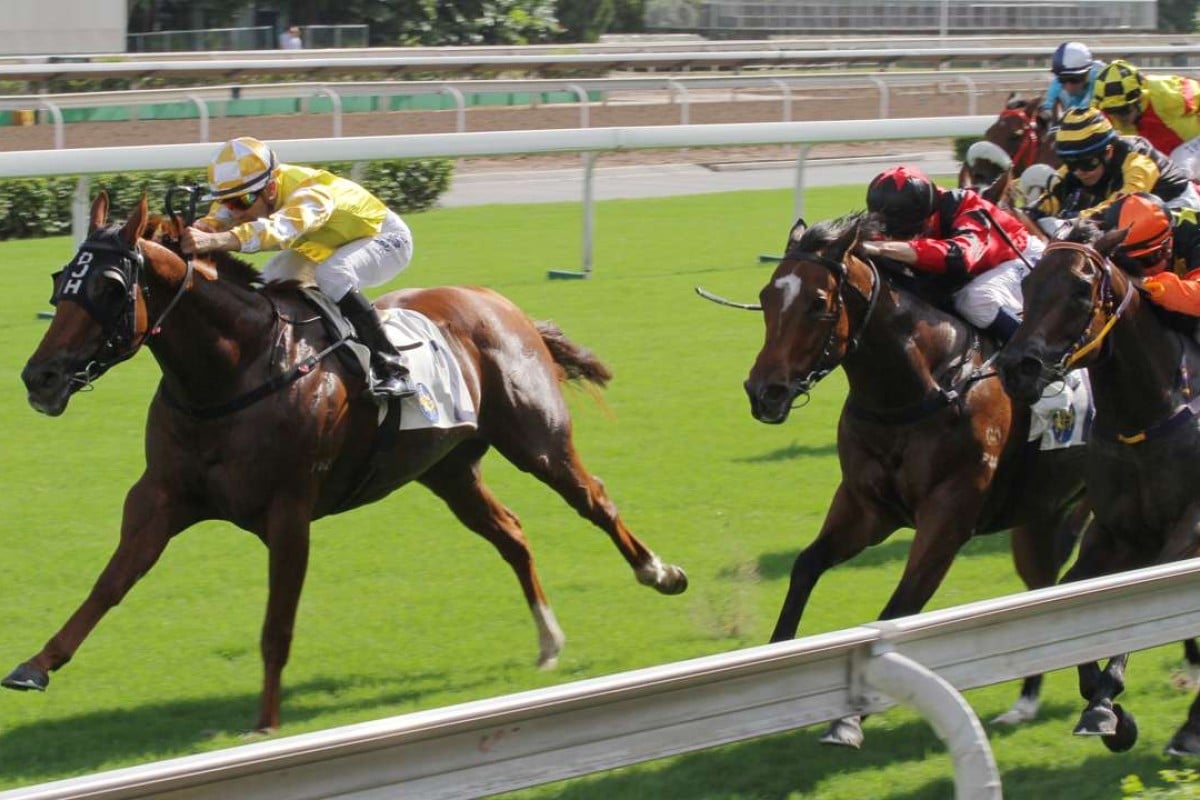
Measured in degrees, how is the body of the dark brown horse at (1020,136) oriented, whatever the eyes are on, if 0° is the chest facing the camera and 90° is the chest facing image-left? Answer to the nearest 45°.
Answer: approximately 45°

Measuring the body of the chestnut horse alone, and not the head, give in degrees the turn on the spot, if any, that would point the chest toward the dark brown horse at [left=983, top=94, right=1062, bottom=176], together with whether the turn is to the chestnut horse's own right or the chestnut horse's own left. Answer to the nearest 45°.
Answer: approximately 180°

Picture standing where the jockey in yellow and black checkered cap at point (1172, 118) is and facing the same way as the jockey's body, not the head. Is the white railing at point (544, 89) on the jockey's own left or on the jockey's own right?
on the jockey's own right

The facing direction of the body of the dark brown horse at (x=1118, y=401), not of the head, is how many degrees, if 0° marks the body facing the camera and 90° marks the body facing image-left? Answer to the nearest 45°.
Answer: approximately 45°
